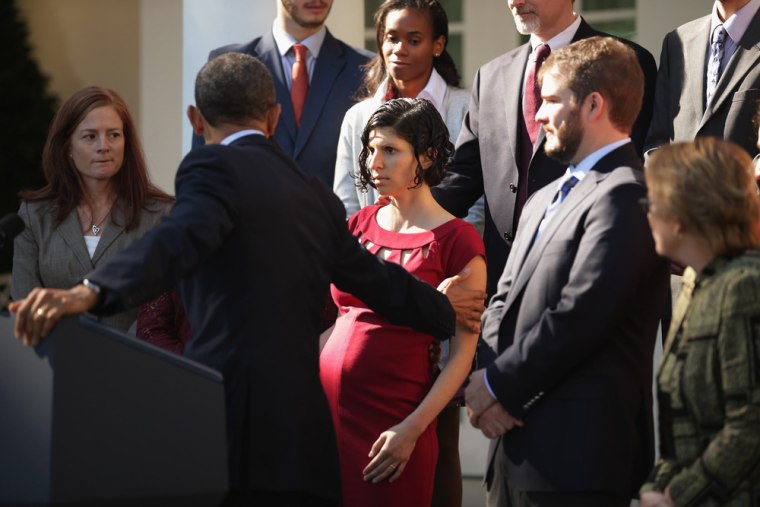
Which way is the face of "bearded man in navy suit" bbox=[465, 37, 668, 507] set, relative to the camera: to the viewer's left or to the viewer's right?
to the viewer's left

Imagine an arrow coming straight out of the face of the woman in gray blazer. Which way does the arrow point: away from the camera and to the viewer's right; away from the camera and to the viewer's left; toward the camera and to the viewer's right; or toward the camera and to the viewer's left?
toward the camera and to the viewer's right

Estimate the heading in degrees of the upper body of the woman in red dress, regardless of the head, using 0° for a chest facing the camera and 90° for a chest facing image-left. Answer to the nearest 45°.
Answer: approximately 45°

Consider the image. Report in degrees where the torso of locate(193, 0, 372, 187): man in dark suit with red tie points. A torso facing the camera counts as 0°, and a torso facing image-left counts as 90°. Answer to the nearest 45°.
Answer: approximately 0°

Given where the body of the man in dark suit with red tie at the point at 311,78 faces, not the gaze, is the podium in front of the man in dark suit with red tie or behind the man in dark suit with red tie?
in front

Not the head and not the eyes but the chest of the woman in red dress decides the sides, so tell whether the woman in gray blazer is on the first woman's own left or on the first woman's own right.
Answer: on the first woman's own right
